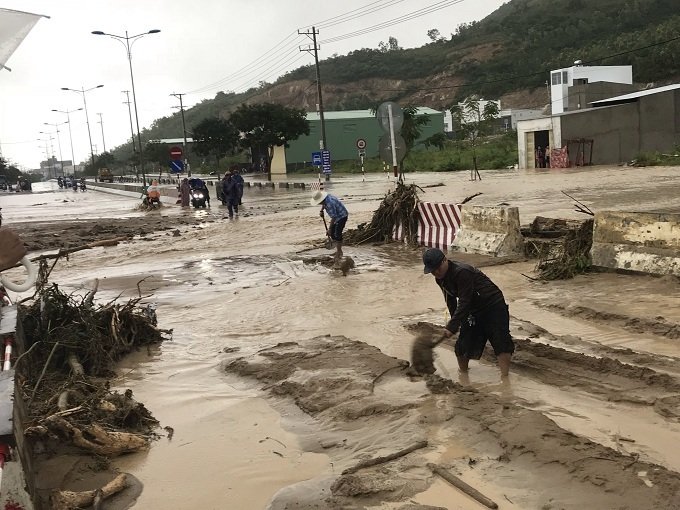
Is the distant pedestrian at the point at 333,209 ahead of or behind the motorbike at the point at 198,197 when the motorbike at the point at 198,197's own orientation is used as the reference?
ahead

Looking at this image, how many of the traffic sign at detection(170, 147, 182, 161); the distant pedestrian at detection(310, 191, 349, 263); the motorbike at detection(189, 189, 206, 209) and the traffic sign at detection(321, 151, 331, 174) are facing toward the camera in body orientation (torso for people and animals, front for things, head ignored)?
3

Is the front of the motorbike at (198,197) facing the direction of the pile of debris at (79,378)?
yes

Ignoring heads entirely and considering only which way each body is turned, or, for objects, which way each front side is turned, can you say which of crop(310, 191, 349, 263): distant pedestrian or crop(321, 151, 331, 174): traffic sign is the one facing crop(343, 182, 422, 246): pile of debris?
the traffic sign

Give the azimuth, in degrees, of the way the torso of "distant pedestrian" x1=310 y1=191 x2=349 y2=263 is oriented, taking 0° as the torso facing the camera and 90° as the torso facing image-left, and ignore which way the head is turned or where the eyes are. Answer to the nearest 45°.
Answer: approximately 90°
